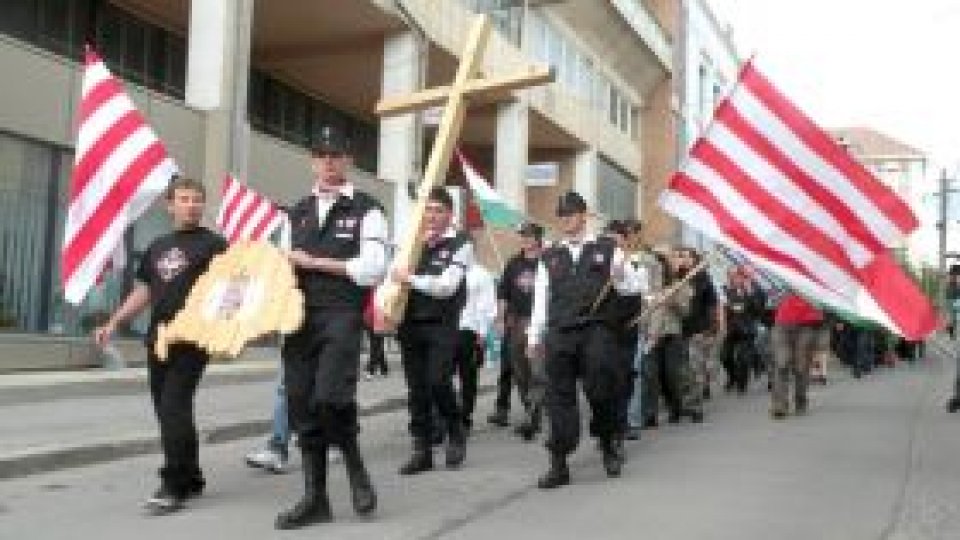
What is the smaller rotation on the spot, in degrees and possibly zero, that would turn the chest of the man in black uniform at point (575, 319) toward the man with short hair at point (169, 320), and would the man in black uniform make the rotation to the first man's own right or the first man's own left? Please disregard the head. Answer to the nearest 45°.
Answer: approximately 45° to the first man's own right

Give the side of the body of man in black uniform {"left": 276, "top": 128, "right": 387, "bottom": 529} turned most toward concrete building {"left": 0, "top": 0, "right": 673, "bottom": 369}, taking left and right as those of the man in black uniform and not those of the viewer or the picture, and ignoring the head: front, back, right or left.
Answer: back

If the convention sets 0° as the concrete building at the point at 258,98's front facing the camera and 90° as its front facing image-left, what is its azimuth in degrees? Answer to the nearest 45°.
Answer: approximately 315°

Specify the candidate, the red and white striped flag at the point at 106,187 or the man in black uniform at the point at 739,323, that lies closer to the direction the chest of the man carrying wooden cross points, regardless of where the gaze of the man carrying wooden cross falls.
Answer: the red and white striped flag

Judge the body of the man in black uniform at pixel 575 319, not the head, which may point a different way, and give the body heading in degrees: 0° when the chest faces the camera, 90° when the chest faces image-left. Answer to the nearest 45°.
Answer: approximately 0°

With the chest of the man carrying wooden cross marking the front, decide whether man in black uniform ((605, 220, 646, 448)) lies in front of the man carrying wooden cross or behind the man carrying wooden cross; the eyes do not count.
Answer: behind

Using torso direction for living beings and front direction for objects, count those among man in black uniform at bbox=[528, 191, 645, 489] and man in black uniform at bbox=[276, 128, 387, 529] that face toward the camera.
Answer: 2

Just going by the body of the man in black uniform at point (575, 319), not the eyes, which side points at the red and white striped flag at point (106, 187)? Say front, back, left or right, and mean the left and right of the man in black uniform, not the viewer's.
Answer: right

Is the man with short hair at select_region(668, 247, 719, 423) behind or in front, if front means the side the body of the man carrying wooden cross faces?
behind
